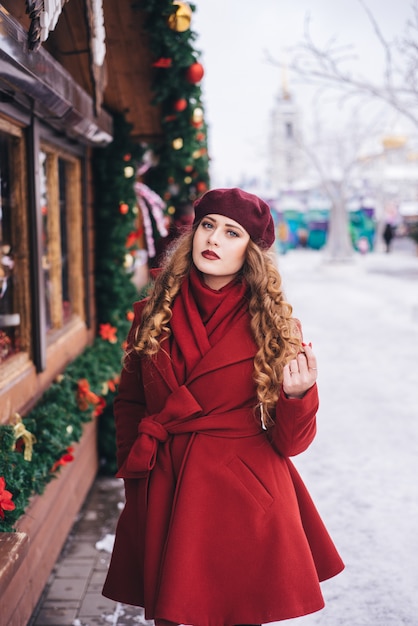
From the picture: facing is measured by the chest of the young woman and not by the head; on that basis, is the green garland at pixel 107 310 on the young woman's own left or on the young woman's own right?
on the young woman's own right

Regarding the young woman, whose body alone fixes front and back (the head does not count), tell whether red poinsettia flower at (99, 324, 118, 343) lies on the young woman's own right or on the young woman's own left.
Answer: on the young woman's own right

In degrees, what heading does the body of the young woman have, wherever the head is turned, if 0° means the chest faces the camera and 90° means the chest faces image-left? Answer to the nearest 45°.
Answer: approximately 45°

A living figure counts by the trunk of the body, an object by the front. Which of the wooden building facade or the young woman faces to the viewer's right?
the wooden building facade

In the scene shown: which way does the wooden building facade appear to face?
to the viewer's right

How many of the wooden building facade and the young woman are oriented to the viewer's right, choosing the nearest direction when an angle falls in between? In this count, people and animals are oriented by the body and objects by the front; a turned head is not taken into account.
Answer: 1

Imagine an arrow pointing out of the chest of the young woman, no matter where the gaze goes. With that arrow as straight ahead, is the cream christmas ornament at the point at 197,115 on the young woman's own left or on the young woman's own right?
on the young woman's own right

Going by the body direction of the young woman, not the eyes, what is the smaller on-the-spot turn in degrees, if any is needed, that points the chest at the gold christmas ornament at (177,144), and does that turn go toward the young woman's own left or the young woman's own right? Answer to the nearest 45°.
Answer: approximately 135° to the young woman's own right
